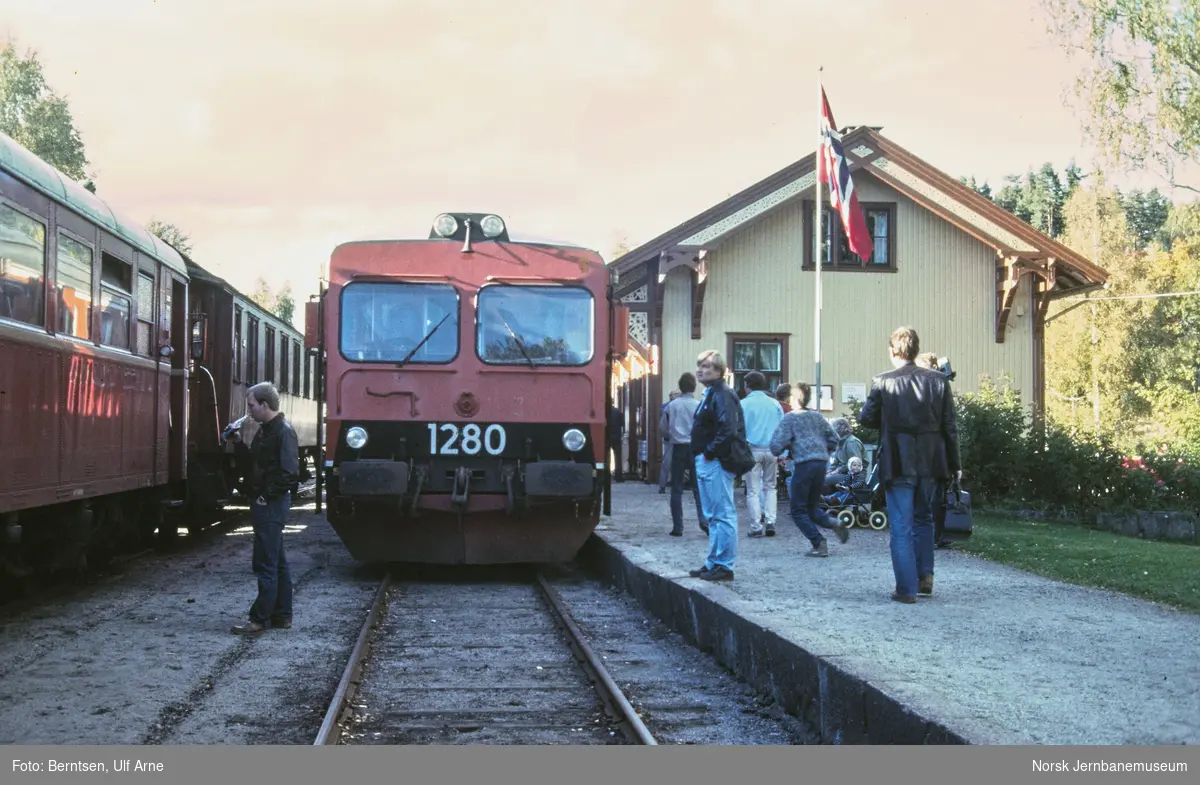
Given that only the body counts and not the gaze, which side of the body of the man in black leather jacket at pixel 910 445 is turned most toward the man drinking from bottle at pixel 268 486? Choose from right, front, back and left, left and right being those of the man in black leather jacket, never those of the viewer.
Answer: left

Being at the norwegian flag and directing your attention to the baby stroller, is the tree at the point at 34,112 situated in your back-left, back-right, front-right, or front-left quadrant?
back-right

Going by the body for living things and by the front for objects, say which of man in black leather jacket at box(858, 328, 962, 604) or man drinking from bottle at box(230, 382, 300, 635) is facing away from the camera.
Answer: the man in black leather jacket

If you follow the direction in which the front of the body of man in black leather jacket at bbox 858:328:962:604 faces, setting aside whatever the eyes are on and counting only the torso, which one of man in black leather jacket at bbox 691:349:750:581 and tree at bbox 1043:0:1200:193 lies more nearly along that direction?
the tree

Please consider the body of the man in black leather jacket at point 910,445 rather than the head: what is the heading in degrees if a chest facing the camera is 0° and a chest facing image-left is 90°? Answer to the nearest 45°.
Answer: approximately 180°

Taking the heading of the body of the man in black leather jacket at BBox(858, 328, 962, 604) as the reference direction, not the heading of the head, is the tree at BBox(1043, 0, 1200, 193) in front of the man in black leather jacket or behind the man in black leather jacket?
in front

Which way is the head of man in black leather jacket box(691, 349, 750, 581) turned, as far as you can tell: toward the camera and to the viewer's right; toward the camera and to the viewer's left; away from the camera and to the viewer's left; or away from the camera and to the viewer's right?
toward the camera and to the viewer's left

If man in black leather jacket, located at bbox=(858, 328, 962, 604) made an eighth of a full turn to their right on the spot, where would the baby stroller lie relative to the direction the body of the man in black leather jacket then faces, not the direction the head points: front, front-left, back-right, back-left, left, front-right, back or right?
front-left

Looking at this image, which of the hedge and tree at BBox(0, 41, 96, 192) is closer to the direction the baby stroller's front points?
the tree

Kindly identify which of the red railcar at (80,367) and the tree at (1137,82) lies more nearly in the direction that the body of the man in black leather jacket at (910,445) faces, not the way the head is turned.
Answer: the tree
